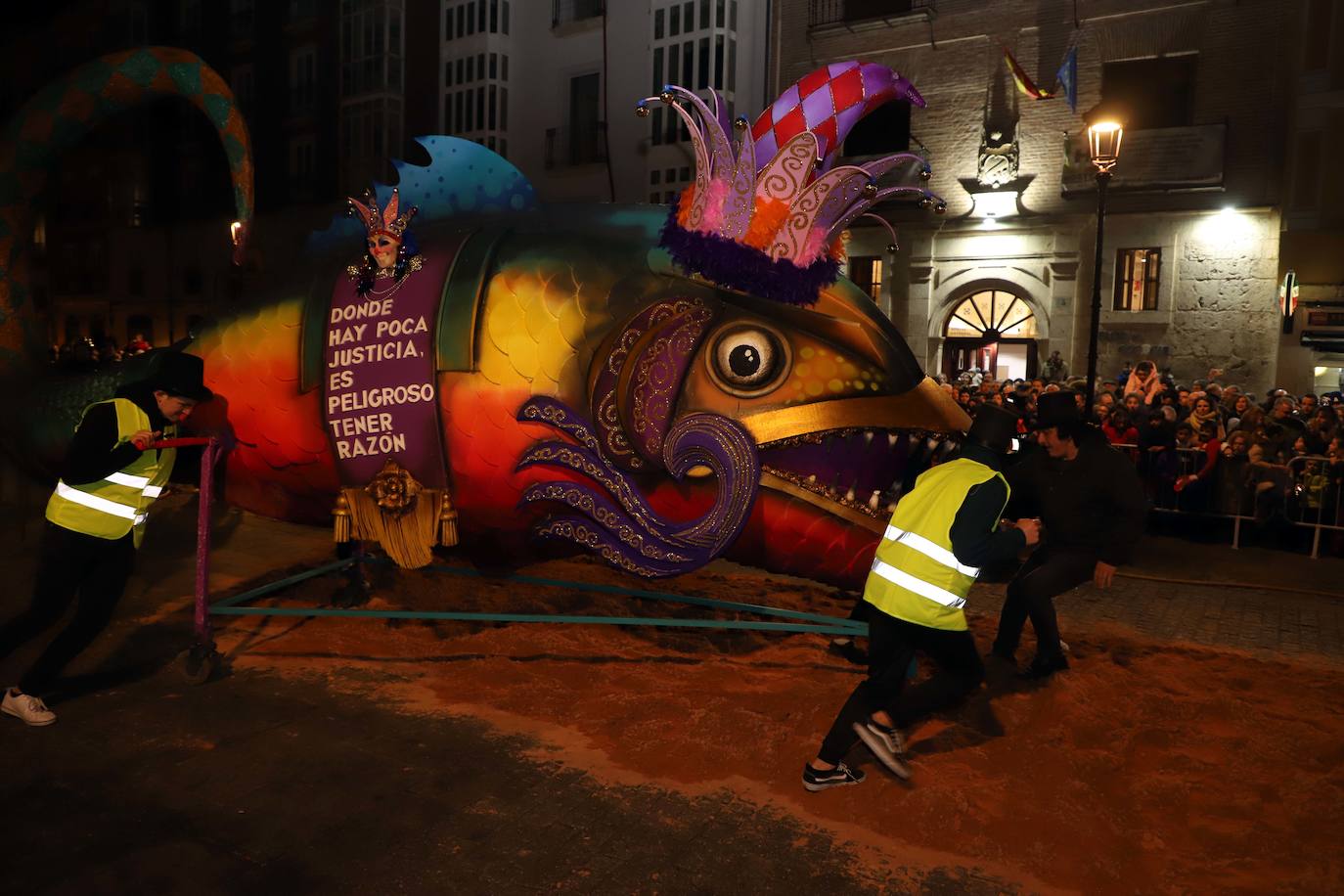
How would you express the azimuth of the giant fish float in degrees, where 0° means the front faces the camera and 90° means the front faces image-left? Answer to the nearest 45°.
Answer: approximately 270°

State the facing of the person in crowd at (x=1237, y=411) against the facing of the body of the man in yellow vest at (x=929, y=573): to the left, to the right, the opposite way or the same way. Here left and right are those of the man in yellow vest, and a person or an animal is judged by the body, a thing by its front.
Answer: the opposite way

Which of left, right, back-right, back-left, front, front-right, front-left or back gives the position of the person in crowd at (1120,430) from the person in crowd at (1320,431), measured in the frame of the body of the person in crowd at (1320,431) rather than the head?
front-right

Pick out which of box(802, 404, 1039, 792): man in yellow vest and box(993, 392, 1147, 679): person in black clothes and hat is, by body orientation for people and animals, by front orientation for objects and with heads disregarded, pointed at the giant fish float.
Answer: the person in black clothes and hat

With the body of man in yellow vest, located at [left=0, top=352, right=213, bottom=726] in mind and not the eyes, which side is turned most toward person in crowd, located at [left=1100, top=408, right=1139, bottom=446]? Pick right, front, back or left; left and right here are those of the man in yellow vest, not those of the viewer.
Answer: front

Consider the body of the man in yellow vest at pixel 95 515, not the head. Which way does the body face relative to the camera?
to the viewer's right

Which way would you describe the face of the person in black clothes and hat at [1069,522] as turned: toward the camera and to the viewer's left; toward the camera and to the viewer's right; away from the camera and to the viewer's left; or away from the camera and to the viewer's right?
toward the camera and to the viewer's left

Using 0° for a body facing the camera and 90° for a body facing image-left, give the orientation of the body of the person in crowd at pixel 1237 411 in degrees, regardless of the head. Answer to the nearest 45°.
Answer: approximately 45°

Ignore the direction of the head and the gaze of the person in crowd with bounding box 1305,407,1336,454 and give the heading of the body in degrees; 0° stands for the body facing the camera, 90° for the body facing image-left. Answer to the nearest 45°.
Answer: approximately 45°

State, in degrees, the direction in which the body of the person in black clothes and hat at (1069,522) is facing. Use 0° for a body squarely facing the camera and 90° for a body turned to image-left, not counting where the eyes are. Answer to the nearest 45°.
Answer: approximately 45°
